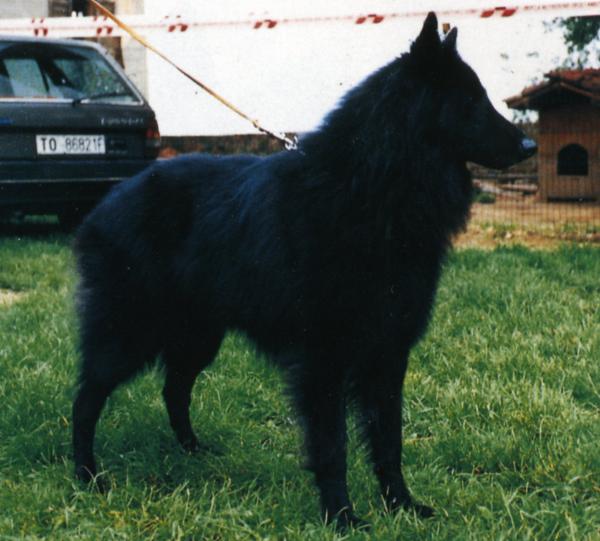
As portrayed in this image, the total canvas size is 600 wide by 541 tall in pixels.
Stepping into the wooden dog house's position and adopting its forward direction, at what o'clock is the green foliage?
The green foliage is roughly at 6 o'clock from the wooden dog house.

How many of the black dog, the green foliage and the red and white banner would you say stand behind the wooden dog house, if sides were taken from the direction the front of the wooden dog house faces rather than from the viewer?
1

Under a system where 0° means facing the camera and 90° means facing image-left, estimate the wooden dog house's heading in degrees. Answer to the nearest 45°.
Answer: approximately 0°

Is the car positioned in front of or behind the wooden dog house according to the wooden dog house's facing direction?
in front

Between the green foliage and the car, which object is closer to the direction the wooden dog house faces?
the car

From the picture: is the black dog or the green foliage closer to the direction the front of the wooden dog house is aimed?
the black dog

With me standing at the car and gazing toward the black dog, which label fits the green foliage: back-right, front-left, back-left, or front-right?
back-left

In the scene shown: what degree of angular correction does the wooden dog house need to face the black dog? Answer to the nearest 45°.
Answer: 0° — it already faces it

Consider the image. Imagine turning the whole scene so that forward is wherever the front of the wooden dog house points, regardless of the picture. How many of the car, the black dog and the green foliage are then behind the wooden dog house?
1
